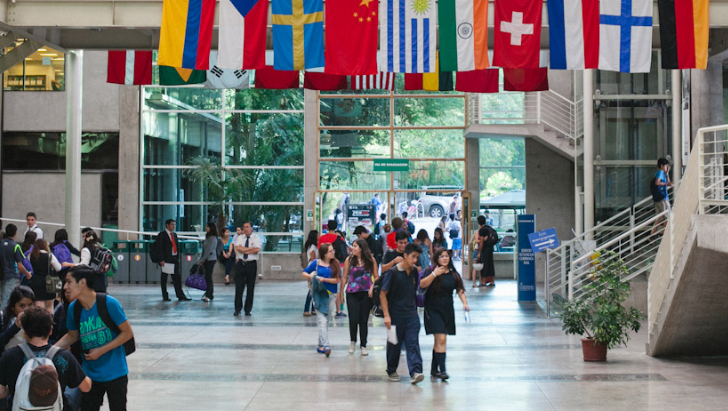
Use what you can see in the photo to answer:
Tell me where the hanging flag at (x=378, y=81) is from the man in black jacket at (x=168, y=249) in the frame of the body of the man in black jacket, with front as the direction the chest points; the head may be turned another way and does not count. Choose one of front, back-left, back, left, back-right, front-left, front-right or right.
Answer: front-left

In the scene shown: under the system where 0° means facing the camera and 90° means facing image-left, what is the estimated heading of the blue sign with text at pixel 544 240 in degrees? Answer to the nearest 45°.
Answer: approximately 0°

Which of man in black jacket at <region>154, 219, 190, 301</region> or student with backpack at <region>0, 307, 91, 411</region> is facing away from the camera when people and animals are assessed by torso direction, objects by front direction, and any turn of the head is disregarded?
the student with backpack

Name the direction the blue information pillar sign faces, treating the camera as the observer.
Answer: facing the viewer

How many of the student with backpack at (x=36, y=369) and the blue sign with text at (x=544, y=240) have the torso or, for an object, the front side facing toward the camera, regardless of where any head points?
1

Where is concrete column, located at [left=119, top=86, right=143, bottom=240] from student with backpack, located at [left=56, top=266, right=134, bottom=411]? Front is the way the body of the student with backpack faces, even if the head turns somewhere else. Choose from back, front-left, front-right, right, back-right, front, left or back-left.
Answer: back-right

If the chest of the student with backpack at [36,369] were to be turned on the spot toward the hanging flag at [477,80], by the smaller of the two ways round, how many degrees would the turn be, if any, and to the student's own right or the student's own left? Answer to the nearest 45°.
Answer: approximately 45° to the student's own right

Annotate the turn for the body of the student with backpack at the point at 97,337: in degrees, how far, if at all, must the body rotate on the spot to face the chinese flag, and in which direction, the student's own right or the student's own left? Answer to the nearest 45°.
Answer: approximately 180°

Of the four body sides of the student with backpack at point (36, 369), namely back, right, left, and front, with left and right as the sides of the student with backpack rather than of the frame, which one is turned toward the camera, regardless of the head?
back

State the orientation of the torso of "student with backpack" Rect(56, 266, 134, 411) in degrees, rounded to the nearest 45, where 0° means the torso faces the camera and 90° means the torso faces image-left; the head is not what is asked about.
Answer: approximately 45°

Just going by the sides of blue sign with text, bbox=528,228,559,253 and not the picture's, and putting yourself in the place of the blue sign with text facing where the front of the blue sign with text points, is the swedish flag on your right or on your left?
on your right

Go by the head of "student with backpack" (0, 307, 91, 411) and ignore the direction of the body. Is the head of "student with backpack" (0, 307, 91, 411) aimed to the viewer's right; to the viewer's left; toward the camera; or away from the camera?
away from the camera

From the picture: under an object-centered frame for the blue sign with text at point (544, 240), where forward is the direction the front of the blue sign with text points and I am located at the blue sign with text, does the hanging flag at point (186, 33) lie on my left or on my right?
on my right
